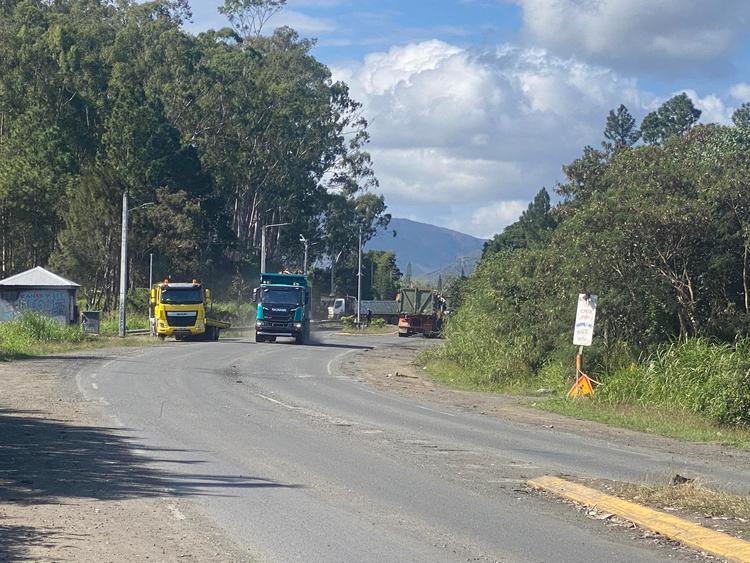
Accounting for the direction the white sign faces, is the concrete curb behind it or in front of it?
in front

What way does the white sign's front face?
toward the camera
